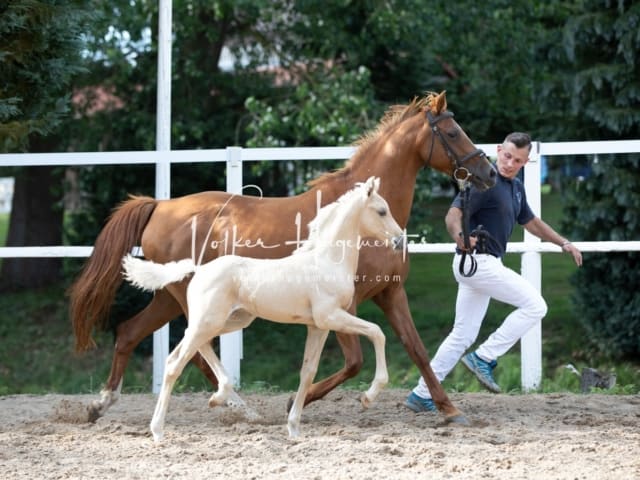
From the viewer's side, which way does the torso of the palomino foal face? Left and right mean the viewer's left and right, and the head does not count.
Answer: facing to the right of the viewer

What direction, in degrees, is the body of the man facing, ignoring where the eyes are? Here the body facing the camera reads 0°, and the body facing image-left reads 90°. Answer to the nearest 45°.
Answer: approximately 315°

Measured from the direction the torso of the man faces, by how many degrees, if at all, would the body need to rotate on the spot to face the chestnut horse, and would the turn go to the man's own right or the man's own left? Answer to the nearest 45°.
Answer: approximately 135° to the man's own right

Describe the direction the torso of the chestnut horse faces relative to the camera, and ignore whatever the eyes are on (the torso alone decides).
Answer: to the viewer's right

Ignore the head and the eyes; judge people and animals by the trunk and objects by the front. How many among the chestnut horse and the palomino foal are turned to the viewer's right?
2

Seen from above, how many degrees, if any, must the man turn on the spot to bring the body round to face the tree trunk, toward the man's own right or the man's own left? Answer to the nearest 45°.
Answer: approximately 180°

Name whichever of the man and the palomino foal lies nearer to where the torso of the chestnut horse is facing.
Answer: the man
